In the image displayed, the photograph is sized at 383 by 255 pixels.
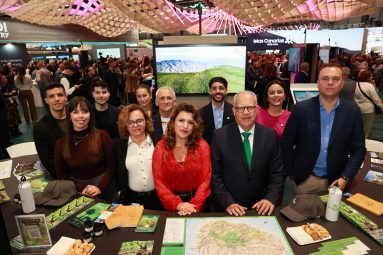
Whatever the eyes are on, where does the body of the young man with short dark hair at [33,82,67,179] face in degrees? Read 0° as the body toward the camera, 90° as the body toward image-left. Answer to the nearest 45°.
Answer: approximately 315°

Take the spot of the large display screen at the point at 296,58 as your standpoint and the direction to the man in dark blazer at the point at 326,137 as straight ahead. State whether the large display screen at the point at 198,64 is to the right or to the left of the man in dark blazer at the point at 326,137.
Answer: right

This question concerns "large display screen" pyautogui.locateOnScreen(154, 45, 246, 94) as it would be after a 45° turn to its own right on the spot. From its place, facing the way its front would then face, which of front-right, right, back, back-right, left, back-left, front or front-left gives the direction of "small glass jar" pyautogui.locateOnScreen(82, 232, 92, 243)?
front-left

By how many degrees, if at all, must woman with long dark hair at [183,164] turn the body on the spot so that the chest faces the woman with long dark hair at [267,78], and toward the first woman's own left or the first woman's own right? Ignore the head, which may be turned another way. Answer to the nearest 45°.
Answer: approximately 135° to the first woman's own left

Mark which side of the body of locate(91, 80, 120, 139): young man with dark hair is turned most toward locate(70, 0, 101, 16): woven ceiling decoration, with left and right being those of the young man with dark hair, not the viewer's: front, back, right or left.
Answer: back

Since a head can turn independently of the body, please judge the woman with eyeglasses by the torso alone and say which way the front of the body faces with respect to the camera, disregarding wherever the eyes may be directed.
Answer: toward the camera

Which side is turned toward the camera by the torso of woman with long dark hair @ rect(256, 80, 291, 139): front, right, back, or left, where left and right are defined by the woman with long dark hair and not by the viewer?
front

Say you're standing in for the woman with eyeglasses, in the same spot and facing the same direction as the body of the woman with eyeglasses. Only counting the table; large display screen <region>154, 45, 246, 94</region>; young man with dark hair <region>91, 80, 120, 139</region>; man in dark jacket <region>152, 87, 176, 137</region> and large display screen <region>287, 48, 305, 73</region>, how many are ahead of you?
1

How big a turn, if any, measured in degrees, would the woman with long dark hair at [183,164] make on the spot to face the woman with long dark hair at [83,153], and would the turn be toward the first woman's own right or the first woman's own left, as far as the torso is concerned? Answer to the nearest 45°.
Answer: approximately 90° to the first woman's own right

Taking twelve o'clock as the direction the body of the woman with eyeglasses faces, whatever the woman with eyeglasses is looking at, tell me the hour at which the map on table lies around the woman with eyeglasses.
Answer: The map on table is roughly at 11 o'clock from the woman with eyeglasses.
